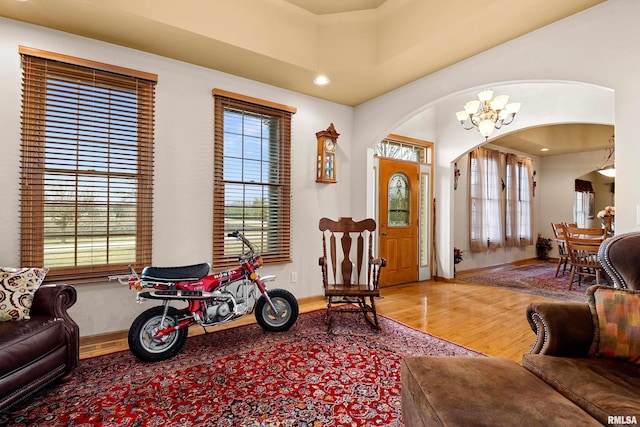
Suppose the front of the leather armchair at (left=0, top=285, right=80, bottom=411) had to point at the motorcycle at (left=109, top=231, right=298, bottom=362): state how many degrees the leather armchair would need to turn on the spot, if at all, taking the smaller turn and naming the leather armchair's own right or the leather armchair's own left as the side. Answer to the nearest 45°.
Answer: approximately 45° to the leather armchair's own left

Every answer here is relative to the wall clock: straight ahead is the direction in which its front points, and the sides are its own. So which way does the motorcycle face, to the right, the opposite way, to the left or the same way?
to the left

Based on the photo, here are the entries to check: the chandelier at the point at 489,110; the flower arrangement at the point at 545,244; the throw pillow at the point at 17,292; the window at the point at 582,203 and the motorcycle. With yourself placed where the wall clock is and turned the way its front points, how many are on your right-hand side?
2

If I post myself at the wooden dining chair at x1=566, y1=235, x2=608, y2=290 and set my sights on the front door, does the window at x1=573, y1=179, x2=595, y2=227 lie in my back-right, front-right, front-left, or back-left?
back-right

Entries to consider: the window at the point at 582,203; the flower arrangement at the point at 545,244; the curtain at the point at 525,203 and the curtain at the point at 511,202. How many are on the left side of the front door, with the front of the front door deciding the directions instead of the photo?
4

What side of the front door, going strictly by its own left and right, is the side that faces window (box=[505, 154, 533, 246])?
left

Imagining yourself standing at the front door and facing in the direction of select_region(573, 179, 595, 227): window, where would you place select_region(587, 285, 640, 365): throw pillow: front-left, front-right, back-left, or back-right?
back-right

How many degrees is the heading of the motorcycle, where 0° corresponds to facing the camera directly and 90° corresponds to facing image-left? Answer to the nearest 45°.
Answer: approximately 225°

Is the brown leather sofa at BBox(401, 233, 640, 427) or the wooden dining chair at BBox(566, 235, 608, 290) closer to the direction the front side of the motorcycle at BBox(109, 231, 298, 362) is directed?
the wooden dining chair

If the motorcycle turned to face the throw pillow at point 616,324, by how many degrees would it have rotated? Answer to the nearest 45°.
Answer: approximately 90° to its right

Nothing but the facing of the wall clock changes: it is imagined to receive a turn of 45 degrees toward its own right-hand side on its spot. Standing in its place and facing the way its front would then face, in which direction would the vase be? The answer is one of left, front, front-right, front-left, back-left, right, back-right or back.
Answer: back-left

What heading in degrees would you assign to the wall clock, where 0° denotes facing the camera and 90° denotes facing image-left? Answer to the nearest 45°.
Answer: approximately 315°

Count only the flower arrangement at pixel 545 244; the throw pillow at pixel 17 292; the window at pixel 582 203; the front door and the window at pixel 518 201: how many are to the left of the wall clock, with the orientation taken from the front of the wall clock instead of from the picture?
4

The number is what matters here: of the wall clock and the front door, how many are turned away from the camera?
0

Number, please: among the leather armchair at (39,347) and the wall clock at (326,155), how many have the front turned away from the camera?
0
